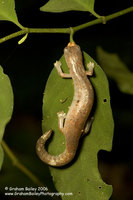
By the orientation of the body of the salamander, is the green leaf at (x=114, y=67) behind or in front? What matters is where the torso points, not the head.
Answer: in front

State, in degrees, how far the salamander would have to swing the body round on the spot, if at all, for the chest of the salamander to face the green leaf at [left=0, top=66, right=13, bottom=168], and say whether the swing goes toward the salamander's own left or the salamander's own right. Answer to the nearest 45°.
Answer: approximately 135° to the salamander's own left

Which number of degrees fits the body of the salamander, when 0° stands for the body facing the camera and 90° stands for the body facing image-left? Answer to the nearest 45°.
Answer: approximately 180°
